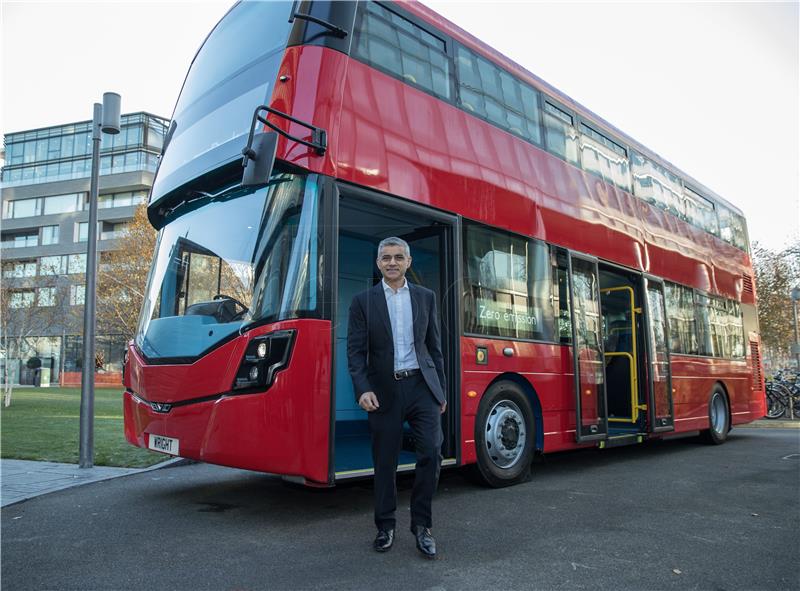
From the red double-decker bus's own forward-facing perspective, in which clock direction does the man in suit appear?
The man in suit is roughly at 10 o'clock from the red double-decker bus.

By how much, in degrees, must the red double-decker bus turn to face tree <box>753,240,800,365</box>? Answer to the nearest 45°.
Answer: approximately 180°

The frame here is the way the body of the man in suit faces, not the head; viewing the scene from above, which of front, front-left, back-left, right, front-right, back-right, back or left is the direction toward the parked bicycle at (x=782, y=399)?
back-left

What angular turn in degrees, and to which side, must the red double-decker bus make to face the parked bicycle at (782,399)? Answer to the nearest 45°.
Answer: approximately 180°

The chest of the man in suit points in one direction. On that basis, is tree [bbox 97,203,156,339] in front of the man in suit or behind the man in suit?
behind

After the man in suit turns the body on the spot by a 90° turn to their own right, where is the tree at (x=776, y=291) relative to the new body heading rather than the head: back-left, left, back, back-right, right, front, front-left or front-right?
back-right

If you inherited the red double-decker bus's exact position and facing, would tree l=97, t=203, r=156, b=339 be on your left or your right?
on your right

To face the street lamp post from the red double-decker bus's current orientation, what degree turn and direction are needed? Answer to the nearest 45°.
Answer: approximately 90° to its right

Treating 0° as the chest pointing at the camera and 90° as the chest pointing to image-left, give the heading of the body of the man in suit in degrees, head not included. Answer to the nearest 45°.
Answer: approximately 0°
